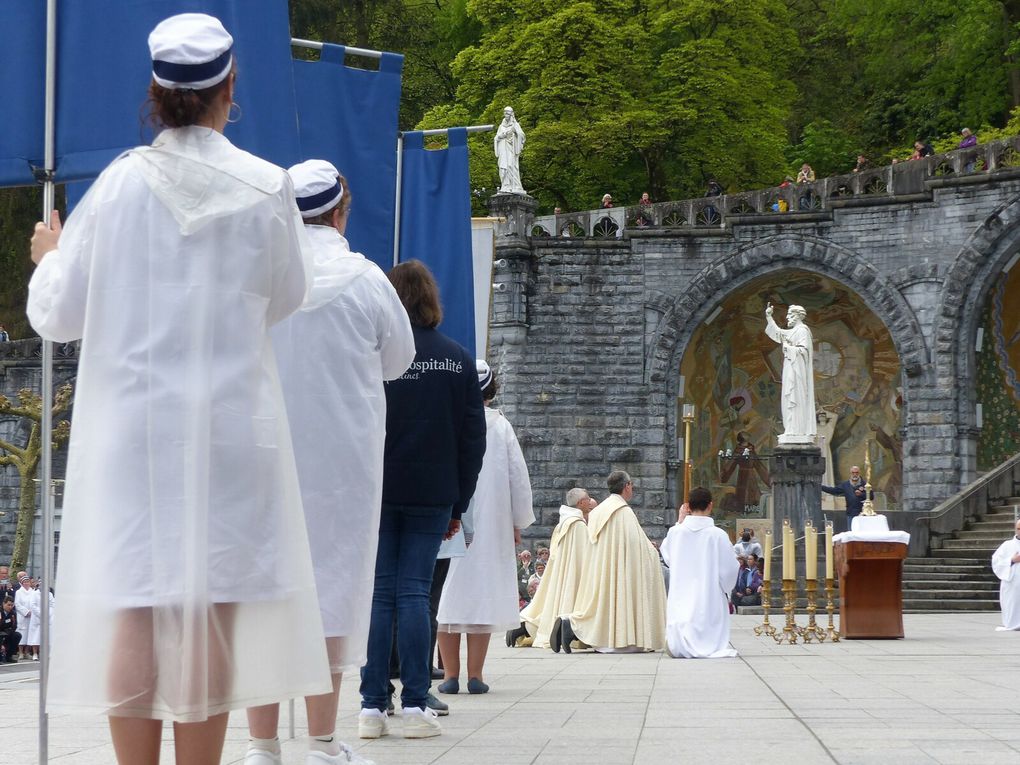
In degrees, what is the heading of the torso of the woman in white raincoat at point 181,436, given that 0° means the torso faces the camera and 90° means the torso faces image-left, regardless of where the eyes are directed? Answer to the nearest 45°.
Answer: approximately 180°

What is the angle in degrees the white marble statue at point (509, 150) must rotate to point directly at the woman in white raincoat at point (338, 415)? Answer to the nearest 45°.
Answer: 0° — it already faces them

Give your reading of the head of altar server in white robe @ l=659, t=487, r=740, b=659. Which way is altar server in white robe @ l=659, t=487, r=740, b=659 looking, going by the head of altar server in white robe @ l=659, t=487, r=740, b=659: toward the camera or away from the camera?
away from the camera

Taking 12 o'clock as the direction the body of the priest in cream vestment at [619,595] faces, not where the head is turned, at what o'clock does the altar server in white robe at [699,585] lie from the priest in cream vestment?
The altar server in white robe is roughly at 3 o'clock from the priest in cream vestment.

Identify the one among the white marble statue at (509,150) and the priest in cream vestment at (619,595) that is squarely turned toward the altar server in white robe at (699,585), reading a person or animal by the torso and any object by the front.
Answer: the white marble statue

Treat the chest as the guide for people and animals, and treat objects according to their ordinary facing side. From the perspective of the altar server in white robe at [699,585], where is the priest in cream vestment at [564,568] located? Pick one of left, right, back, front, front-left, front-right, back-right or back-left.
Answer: front-left

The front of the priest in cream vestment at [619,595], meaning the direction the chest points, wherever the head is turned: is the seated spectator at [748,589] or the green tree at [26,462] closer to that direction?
the seated spectator

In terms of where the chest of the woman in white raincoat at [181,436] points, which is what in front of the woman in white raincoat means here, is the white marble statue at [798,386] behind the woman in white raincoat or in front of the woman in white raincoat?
in front

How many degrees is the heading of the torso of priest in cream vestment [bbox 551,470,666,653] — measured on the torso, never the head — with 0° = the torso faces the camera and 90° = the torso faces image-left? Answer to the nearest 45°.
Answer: approximately 225°

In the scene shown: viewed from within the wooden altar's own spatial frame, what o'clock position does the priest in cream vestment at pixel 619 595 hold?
The priest in cream vestment is roughly at 2 o'clock from the wooden altar.

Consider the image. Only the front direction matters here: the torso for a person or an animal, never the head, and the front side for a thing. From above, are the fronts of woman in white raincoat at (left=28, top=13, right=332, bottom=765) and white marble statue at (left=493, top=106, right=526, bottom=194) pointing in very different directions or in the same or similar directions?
very different directions

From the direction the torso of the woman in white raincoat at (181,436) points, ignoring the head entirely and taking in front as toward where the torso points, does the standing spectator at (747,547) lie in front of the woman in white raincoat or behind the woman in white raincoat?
in front

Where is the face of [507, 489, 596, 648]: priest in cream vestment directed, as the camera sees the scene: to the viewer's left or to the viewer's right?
to the viewer's right

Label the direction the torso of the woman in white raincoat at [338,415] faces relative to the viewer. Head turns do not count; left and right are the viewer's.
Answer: facing away from the viewer and to the right of the viewer

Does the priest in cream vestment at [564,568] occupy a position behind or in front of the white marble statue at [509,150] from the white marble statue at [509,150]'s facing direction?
in front
